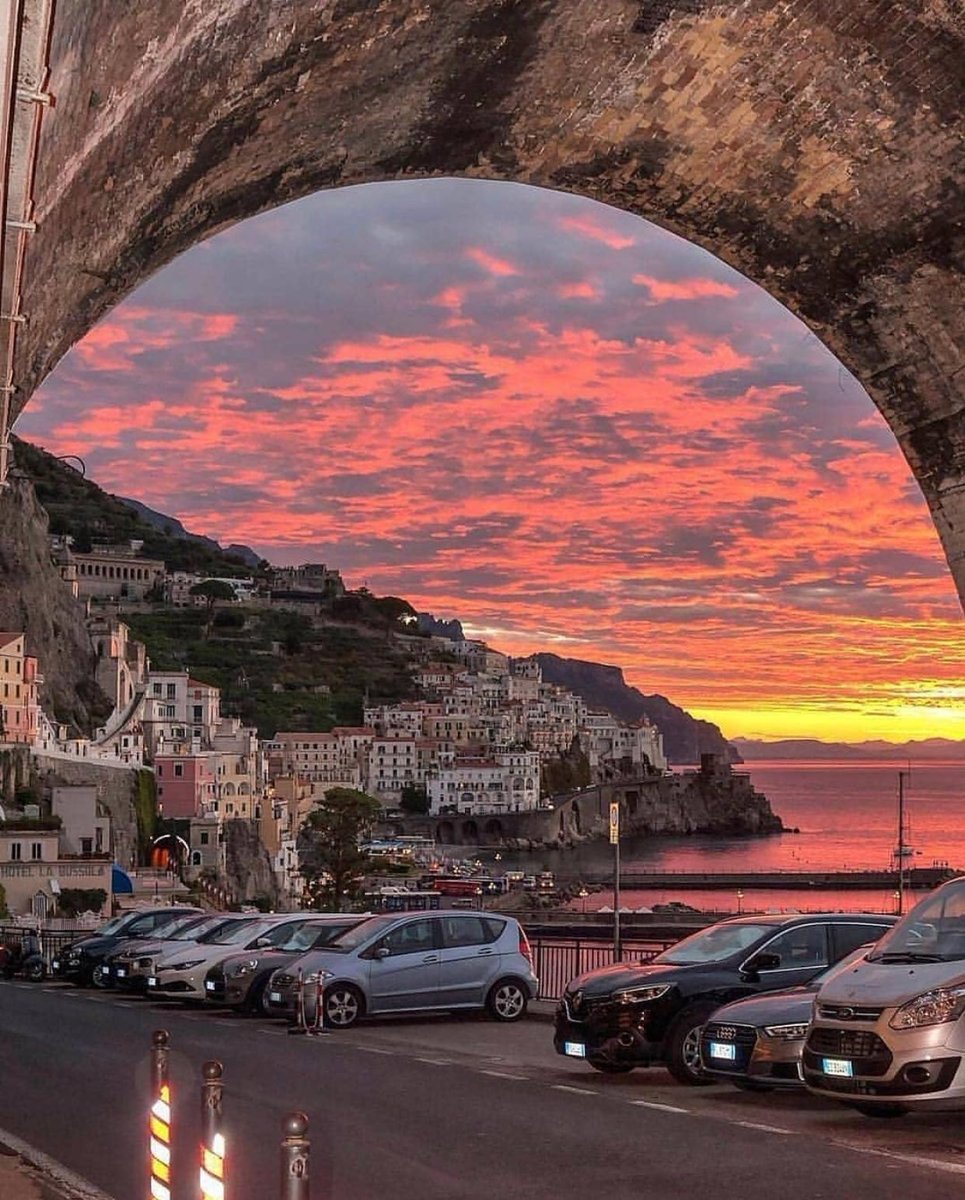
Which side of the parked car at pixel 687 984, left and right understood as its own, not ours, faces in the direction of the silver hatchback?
right

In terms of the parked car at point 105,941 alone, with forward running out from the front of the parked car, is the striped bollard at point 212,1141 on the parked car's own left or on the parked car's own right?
on the parked car's own left

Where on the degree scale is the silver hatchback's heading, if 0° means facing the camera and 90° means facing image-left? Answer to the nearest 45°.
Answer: approximately 45°

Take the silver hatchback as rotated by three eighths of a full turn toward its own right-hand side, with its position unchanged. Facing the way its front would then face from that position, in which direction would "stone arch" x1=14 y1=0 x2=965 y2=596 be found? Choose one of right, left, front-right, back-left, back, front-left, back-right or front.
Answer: back

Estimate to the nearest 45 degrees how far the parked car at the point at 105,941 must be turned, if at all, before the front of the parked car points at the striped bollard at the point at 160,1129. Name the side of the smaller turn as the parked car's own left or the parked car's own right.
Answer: approximately 45° to the parked car's own left

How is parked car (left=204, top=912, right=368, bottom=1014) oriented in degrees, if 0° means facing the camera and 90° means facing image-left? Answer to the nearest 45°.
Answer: approximately 45°

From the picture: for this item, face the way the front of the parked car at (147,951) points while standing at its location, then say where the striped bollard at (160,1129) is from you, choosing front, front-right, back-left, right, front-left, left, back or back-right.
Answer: front-left

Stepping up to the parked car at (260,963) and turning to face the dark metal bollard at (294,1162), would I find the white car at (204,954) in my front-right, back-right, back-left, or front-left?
back-right

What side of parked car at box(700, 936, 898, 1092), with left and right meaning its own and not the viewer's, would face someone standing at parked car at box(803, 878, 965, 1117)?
left

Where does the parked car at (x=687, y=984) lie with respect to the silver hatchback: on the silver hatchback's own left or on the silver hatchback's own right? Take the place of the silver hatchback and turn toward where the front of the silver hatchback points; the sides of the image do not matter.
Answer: on the silver hatchback's own left

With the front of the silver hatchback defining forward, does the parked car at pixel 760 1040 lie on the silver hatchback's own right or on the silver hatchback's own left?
on the silver hatchback's own left

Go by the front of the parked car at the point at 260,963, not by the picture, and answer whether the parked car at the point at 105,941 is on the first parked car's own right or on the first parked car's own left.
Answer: on the first parked car's own right

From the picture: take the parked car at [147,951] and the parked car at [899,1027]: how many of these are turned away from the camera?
0

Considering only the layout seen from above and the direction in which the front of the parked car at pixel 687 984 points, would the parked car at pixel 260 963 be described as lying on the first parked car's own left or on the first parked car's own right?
on the first parked car's own right

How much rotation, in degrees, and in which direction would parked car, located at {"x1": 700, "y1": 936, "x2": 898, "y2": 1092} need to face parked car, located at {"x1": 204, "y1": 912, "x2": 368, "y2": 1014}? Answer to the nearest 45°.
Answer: approximately 90° to its right
